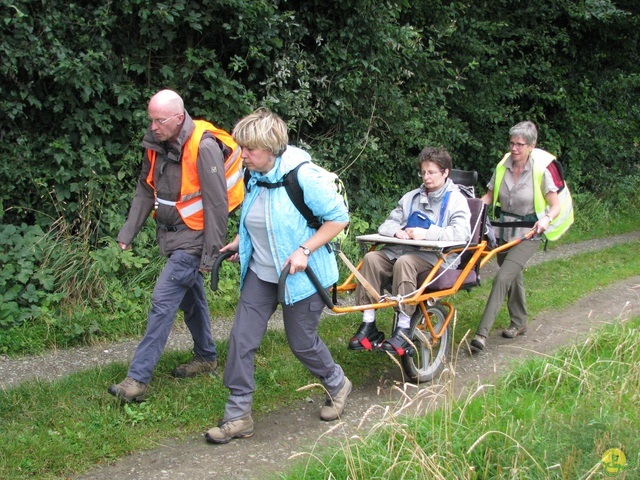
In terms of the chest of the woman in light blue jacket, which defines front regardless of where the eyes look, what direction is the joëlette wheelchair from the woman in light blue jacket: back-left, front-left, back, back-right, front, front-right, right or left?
back

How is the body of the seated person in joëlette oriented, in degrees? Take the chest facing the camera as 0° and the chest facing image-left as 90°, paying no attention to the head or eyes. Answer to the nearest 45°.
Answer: approximately 45°

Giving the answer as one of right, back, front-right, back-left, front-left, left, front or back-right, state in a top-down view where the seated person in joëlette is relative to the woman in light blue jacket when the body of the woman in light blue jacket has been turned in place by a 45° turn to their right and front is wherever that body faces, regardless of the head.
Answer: back-right

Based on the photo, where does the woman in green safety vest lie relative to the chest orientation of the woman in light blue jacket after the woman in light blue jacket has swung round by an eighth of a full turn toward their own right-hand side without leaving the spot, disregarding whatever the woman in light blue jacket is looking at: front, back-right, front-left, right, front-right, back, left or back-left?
back-right

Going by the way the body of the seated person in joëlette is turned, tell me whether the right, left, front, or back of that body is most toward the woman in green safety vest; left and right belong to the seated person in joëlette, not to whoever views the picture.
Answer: back
